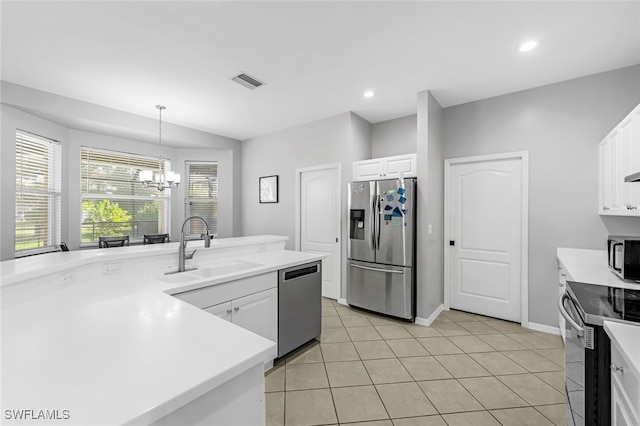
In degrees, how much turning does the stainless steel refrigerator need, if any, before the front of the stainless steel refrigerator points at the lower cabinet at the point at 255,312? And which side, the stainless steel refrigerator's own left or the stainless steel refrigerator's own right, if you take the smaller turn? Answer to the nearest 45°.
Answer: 0° — it already faces it

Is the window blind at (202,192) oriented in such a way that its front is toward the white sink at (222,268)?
yes

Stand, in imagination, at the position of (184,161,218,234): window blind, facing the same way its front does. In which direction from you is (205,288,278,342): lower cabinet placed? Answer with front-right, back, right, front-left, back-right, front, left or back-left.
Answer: front

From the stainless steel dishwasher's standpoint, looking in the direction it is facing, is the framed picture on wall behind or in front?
behind

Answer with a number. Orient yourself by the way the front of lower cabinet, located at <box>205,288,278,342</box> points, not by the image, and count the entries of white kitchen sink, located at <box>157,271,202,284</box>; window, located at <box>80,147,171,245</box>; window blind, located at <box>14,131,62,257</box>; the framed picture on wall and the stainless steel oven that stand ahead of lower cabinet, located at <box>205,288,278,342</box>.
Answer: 1

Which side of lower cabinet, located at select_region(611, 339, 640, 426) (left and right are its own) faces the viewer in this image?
left

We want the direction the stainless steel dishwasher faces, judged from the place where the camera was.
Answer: facing the viewer and to the right of the viewer

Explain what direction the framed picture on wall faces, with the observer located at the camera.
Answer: facing the viewer and to the left of the viewer

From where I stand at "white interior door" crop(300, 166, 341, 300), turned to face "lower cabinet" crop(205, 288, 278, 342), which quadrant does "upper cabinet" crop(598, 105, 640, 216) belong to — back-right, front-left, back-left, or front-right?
front-left

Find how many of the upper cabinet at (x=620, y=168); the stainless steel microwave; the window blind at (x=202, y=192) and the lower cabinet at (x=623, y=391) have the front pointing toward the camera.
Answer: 1

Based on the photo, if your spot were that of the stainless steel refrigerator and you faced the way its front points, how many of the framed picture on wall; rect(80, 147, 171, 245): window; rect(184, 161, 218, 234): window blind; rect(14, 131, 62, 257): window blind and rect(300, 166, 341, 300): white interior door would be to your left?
0

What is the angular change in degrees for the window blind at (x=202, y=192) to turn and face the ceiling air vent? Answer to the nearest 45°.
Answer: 0° — it already faces it

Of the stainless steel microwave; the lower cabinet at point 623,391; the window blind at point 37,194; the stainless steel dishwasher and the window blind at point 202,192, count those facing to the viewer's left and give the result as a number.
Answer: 2

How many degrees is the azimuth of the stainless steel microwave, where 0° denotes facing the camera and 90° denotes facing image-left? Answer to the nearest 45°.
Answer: approximately 90°

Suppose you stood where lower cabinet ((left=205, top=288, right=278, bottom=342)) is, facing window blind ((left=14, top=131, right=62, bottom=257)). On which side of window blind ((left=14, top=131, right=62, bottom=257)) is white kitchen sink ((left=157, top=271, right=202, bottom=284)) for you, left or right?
left

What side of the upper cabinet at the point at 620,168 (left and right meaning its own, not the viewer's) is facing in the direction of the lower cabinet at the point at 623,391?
left

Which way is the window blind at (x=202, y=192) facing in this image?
toward the camera

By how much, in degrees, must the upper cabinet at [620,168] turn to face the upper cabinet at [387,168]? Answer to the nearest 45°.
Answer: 0° — it already faces it

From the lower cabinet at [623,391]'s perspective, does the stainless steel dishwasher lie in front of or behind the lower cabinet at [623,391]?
in front

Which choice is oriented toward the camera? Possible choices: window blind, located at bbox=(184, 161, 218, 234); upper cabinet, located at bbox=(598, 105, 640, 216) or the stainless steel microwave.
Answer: the window blind

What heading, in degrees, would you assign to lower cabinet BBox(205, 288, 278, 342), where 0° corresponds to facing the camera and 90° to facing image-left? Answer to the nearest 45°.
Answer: approximately 315°

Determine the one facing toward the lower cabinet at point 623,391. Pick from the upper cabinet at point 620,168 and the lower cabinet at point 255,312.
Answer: the lower cabinet at point 255,312

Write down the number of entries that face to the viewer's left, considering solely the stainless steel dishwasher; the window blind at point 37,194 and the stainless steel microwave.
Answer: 1
